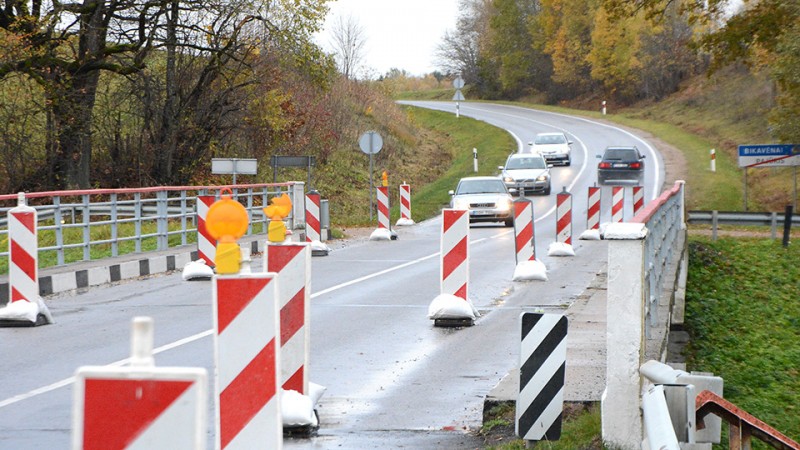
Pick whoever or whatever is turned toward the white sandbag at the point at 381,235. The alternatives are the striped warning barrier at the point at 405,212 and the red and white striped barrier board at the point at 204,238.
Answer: the striped warning barrier

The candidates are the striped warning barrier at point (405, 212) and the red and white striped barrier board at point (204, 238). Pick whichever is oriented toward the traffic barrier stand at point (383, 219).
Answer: the striped warning barrier

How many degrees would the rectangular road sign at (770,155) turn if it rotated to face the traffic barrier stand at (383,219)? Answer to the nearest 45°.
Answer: approximately 45° to its right

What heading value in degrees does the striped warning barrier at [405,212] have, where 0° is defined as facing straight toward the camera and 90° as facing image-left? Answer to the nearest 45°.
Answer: approximately 0°

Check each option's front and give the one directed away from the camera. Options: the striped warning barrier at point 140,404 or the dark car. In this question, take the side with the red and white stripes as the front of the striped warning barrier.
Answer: the dark car

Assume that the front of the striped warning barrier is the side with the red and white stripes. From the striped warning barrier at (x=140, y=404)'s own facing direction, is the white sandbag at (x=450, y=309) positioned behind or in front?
behind

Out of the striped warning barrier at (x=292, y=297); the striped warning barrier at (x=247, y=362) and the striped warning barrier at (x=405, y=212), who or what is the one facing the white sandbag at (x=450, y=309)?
the striped warning barrier at (x=405, y=212)

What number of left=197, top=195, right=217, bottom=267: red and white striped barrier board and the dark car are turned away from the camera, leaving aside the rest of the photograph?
1
